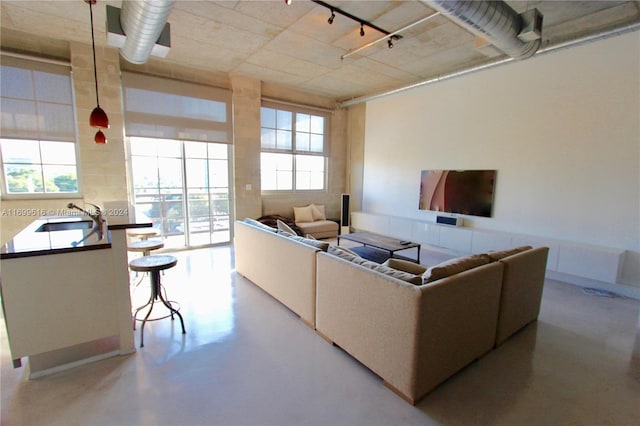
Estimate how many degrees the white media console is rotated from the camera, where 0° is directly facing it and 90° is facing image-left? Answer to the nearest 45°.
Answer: approximately 45°

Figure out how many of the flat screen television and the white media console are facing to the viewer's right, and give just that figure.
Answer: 0

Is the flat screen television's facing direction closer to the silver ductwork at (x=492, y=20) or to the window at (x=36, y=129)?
the window

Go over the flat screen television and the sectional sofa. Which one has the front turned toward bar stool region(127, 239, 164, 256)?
the flat screen television

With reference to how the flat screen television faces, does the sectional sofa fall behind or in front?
in front

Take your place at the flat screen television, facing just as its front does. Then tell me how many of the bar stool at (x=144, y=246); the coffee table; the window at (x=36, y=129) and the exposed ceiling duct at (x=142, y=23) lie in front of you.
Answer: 4

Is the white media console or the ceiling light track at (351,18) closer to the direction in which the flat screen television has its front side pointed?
the ceiling light track

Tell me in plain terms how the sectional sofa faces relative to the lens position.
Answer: facing away from the viewer and to the right of the viewer

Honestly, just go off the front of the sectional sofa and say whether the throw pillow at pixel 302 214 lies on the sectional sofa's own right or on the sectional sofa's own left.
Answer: on the sectional sofa's own left

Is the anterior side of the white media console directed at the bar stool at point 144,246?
yes

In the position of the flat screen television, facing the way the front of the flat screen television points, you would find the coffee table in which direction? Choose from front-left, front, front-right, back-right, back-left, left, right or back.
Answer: front

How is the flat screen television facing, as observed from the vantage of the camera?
facing the viewer and to the left of the viewer

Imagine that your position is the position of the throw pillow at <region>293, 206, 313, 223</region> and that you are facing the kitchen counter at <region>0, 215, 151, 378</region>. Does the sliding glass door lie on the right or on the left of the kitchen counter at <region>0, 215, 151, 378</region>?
right

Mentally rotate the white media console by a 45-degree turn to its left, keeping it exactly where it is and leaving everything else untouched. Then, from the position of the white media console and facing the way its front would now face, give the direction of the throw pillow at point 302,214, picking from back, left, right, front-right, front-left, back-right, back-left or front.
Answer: right

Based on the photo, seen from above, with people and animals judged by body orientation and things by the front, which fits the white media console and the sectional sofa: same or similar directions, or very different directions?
very different directions

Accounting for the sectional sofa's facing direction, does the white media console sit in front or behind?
in front

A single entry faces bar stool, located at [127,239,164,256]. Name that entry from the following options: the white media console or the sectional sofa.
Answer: the white media console
